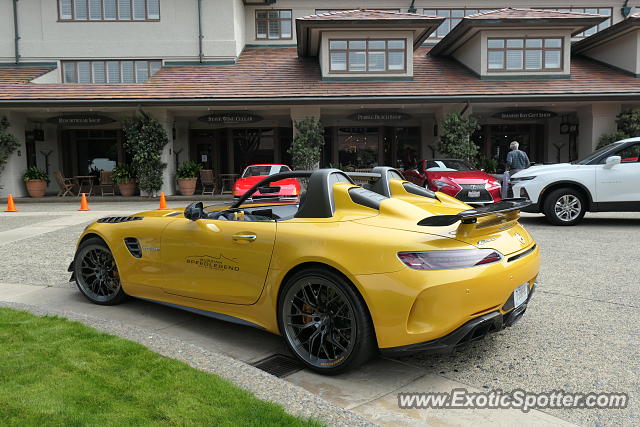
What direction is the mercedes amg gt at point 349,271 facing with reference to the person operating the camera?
facing away from the viewer and to the left of the viewer

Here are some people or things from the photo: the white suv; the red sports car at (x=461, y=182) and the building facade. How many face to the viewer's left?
1

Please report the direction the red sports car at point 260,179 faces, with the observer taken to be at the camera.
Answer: facing the viewer

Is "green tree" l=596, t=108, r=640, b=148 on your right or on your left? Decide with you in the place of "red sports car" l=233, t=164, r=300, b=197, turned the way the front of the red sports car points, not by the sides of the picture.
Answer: on your left

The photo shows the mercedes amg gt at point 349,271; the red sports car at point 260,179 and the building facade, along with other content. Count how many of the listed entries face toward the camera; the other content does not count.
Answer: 2

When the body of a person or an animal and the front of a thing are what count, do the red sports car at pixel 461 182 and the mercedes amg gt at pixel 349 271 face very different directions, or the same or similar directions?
very different directions

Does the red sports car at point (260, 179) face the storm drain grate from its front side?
yes

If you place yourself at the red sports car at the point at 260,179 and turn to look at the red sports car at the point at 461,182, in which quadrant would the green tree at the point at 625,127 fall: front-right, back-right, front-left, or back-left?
front-left

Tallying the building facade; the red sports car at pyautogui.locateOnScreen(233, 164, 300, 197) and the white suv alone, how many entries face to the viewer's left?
1

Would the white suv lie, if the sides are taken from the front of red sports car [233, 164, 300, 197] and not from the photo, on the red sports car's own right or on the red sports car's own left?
on the red sports car's own left

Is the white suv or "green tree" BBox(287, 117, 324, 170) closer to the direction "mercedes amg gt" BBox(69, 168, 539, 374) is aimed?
the green tree

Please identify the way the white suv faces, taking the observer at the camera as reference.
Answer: facing to the left of the viewer

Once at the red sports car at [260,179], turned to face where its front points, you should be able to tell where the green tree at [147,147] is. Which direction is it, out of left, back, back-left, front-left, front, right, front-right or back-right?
back-right

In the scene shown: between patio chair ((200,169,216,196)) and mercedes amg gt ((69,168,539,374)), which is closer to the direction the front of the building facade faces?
the mercedes amg gt

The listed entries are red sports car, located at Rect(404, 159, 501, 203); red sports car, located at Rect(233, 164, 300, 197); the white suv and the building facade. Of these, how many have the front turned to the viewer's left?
1

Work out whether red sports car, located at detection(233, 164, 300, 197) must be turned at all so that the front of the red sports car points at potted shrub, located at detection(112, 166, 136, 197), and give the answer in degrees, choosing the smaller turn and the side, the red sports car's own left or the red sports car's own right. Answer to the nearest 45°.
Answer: approximately 135° to the red sports car's own right
